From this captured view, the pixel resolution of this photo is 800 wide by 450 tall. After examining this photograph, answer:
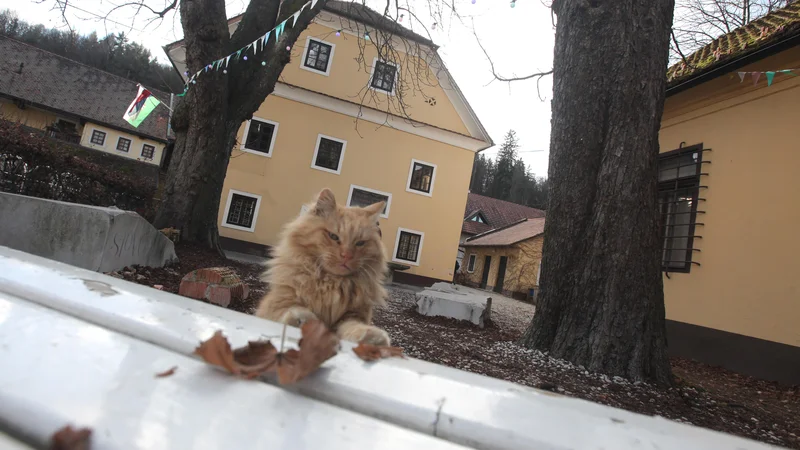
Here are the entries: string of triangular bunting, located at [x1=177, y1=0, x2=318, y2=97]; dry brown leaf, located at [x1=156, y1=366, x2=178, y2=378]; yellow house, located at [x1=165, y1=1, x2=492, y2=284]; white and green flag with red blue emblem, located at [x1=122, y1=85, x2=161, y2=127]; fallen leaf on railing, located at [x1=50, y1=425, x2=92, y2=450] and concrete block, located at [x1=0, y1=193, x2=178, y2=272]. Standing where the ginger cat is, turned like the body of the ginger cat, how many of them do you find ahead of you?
2

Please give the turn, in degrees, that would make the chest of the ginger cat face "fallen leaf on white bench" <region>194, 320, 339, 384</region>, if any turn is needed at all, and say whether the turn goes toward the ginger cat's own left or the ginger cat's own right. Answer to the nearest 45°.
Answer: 0° — it already faces it

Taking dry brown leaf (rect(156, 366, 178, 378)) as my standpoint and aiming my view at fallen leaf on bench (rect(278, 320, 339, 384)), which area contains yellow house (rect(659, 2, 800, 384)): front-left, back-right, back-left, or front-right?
front-left

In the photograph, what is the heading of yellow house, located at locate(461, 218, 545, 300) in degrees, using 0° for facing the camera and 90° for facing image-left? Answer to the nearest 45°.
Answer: approximately 45°

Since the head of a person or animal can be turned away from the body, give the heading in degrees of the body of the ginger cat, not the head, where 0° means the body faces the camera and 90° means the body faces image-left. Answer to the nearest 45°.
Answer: approximately 0°

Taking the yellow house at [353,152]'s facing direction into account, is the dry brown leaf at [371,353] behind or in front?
in front

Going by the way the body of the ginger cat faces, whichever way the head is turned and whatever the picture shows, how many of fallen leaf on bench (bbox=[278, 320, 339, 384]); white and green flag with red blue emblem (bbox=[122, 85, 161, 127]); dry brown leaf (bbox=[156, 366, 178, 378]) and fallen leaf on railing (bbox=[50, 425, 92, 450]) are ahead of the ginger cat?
3

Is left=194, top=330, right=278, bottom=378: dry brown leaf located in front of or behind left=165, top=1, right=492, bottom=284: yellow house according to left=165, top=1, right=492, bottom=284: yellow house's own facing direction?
in front

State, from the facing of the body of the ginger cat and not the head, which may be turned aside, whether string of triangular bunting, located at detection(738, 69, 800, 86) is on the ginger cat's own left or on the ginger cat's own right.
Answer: on the ginger cat's own left

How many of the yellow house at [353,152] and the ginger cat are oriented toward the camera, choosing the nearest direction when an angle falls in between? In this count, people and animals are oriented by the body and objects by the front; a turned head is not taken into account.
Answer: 2

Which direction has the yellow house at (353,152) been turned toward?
toward the camera

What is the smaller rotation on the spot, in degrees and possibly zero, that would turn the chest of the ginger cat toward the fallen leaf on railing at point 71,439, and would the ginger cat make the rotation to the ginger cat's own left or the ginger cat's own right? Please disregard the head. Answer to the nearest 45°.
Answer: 0° — it already faces it

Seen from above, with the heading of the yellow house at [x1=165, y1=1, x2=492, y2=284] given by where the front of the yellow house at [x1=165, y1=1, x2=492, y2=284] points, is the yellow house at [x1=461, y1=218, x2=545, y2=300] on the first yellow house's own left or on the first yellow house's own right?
on the first yellow house's own left
